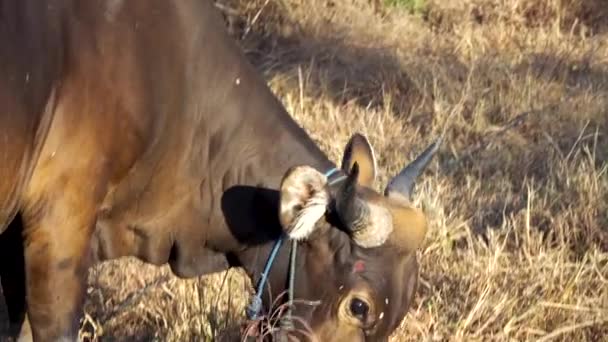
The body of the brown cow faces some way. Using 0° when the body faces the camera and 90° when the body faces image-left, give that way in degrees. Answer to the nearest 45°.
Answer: approximately 270°
